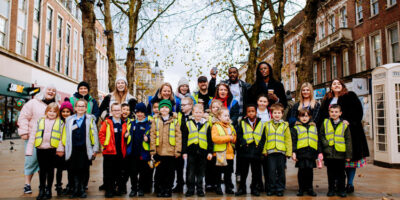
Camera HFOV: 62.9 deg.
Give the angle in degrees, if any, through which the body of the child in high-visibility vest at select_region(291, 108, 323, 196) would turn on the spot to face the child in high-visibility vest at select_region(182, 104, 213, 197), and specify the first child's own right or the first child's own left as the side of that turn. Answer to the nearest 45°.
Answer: approximately 90° to the first child's own right

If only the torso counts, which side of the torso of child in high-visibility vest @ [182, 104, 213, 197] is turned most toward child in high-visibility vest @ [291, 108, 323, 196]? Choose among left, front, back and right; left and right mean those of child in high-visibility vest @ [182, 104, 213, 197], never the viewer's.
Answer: left

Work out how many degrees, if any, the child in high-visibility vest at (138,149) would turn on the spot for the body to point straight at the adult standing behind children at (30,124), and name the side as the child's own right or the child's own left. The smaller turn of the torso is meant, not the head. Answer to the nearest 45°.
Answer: approximately 90° to the child's own right

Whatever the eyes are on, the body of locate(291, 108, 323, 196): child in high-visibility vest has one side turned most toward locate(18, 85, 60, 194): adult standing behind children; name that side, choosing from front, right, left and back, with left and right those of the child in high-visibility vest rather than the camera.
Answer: right
